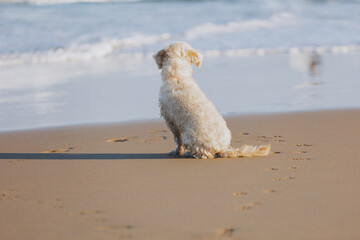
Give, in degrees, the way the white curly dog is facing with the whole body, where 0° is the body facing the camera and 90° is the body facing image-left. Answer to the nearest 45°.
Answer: approximately 135°
